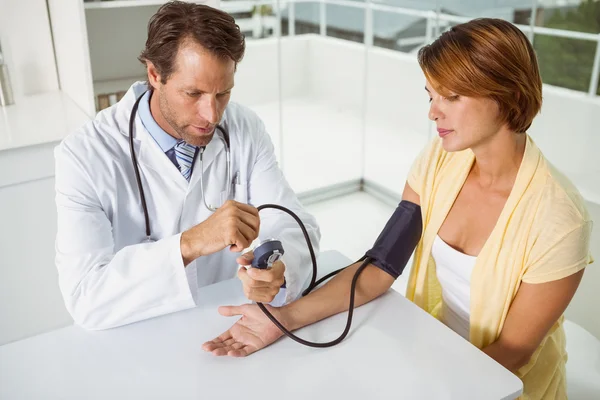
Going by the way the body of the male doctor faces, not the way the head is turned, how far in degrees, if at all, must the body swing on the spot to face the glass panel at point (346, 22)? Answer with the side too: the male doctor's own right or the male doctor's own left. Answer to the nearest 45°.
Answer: approximately 135° to the male doctor's own left

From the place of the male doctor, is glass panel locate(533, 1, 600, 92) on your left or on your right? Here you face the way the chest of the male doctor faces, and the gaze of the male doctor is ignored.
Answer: on your left

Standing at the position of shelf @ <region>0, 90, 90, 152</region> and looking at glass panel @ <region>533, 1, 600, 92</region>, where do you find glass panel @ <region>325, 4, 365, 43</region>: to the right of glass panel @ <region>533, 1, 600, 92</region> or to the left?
left

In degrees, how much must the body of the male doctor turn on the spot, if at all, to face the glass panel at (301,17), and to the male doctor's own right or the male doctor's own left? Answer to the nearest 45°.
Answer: approximately 135° to the male doctor's own left

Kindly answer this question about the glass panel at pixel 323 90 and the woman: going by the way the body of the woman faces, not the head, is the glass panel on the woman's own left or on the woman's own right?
on the woman's own right

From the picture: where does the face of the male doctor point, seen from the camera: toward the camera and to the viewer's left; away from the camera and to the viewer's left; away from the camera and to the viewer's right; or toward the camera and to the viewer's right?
toward the camera and to the viewer's right

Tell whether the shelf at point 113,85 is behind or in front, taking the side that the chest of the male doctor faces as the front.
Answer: behind

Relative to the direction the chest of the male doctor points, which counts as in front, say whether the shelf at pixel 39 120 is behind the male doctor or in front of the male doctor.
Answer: behind

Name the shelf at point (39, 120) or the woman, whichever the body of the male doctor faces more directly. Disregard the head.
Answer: the woman

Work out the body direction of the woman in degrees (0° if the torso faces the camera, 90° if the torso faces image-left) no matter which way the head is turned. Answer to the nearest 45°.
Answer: approximately 45°

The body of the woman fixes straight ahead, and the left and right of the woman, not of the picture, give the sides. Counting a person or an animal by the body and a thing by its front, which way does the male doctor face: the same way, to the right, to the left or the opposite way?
to the left

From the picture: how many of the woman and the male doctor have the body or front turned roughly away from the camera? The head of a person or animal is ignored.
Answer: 0

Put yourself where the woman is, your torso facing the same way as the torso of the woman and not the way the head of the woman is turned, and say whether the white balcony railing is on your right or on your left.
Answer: on your right

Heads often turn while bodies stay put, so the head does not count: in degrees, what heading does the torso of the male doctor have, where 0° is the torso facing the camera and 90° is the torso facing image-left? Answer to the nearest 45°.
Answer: approximately 315°
